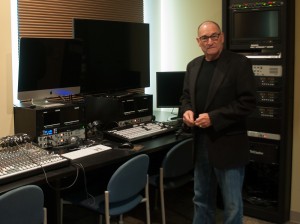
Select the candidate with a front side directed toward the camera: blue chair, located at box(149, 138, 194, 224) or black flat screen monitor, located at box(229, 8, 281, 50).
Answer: the black flat screen monitor

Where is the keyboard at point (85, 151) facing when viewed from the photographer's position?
facing the viewer and to the right of the viewer

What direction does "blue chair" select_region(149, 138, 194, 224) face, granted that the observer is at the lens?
facing away from the viewer and to the left of the viewer

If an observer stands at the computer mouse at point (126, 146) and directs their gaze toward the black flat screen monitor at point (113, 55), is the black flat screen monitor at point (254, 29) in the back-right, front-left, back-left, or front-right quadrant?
front-right

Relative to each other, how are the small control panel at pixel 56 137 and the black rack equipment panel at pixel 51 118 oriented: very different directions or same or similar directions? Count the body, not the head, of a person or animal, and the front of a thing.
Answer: same or similar directions

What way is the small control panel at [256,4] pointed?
toward the camera

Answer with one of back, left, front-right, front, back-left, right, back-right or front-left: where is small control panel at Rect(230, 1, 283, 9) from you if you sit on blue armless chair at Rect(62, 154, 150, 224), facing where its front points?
right

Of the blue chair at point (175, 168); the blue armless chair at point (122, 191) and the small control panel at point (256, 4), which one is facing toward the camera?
the small control panel

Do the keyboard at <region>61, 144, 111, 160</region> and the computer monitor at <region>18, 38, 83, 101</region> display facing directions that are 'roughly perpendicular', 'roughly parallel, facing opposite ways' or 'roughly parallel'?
roughly parallel

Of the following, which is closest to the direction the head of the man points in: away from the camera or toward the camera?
toward the camera

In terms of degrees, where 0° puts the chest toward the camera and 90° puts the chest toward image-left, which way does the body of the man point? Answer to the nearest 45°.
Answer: approximately 45°

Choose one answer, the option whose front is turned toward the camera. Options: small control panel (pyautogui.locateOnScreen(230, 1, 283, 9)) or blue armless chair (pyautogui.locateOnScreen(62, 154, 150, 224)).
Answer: the small control panel

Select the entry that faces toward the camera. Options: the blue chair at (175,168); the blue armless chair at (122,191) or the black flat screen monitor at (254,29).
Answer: the black flat screen monitor

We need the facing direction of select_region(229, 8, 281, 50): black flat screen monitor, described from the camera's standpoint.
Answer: facing the viewer
